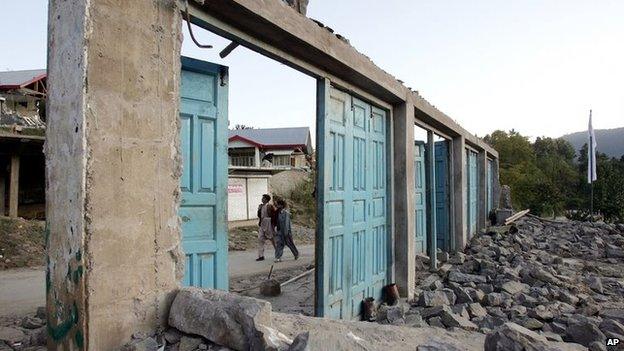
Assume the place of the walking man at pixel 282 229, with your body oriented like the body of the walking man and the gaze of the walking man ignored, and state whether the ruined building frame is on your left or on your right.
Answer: on your left

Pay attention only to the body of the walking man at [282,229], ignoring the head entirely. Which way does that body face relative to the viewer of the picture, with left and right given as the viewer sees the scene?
facing to the left of the viewer

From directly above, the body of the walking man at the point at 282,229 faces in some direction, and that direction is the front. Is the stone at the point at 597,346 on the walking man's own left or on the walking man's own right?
on the walking man's own left

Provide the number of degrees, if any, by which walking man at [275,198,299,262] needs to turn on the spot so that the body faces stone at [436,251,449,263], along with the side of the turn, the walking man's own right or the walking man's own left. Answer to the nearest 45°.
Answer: approximately 180°

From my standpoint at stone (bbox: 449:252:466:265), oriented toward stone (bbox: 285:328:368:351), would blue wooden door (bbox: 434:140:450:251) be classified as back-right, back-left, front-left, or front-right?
back-right

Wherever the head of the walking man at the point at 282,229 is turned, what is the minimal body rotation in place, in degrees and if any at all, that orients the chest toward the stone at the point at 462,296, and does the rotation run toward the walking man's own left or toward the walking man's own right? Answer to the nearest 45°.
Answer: approximately 135° to the walking man's own left

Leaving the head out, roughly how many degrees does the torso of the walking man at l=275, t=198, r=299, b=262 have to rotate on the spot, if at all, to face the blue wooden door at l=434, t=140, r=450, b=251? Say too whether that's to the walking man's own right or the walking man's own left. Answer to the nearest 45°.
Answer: approximately 180°

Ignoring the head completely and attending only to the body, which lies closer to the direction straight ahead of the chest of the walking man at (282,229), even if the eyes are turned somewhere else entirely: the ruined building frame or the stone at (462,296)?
the ruined building frame
